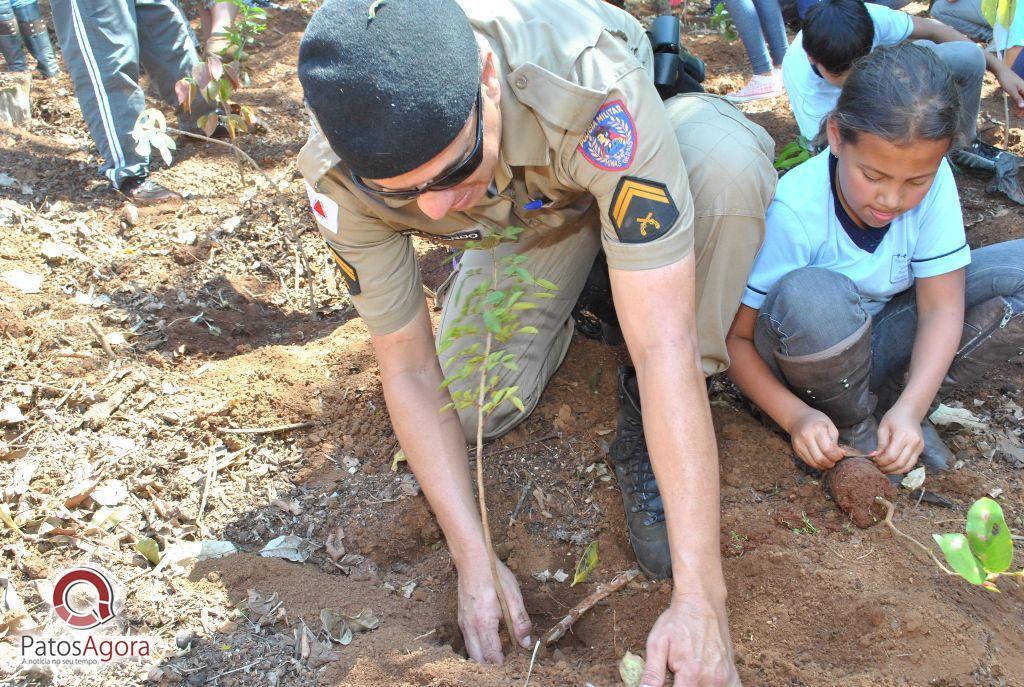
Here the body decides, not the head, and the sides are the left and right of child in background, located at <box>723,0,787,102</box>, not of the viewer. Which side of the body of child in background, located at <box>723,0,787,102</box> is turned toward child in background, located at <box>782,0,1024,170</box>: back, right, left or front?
left

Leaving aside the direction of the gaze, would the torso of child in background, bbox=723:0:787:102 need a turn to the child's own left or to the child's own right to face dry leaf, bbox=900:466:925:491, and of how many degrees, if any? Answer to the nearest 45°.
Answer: approximately 90° to the child's own left

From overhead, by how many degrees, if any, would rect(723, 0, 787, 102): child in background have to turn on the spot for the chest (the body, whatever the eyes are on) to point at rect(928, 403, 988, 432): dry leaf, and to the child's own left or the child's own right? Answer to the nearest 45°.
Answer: approximately 90° to the child's own left

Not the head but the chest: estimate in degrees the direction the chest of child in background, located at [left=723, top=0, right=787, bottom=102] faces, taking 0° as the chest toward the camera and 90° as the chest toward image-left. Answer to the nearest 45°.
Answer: approximately 90°

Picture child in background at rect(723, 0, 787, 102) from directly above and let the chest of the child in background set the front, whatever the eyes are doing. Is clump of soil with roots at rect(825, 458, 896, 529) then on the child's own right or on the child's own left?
on the child's own left

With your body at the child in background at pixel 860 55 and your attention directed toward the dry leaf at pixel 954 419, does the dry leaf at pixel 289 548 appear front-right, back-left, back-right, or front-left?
front-right

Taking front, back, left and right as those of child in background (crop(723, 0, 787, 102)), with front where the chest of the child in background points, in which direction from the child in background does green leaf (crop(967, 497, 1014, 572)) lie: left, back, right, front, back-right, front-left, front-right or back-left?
left

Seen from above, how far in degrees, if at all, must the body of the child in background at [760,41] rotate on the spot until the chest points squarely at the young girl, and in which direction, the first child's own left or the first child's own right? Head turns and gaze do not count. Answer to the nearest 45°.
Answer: approximately 90° to the first child's own left

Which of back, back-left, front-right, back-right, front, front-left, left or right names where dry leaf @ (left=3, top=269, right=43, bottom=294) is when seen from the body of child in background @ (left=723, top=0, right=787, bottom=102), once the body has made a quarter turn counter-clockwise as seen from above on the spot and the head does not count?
front-right
